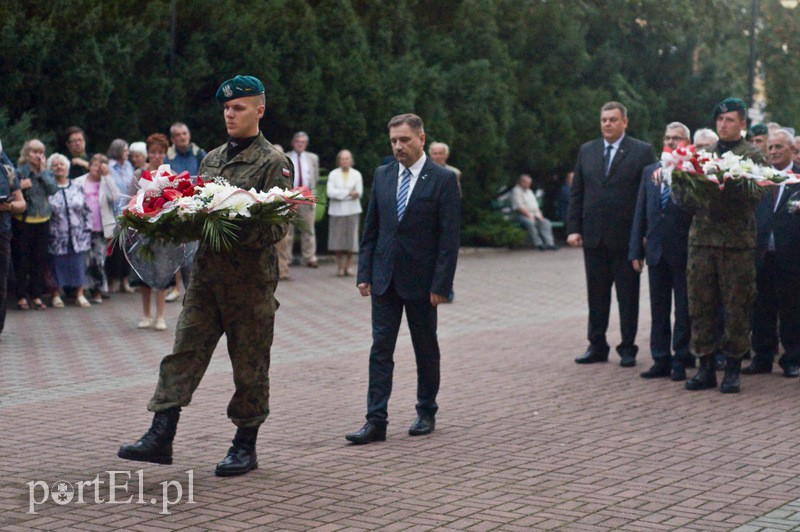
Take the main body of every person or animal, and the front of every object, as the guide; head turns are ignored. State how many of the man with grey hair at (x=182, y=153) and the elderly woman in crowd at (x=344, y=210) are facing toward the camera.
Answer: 2

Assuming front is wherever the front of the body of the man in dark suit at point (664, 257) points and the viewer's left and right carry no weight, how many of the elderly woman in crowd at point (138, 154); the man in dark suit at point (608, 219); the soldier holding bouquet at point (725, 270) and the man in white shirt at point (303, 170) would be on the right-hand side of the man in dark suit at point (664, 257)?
3

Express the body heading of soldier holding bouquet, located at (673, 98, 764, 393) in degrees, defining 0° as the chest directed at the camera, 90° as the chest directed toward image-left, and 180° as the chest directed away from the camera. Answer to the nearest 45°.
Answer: approximately 45°

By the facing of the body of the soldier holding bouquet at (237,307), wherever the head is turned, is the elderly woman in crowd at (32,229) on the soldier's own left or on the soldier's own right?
on the soldier's own right

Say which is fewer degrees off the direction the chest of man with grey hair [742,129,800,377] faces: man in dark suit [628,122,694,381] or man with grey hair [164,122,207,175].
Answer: the man in dark suit

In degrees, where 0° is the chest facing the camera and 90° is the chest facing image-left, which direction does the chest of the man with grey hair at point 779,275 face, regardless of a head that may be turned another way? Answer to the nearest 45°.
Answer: approximately 45°

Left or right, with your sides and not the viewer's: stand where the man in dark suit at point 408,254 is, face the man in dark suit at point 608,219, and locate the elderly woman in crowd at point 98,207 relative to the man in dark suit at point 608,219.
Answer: left

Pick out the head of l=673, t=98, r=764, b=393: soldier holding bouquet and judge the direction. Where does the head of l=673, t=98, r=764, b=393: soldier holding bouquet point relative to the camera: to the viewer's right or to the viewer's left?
to the viewer's left
